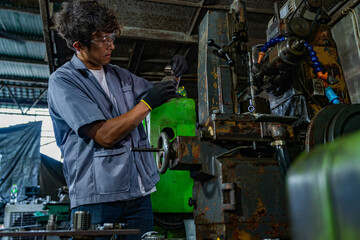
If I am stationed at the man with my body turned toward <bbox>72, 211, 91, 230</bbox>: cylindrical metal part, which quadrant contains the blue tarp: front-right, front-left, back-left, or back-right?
back-right

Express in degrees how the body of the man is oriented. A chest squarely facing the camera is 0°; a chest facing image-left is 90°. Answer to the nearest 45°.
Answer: approximately 315°

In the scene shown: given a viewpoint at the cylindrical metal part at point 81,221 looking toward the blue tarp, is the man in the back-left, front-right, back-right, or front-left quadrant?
front-right

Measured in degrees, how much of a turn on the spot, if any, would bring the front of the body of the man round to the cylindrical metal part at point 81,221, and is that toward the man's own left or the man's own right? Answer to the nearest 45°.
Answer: approximately 45° to the man's own right

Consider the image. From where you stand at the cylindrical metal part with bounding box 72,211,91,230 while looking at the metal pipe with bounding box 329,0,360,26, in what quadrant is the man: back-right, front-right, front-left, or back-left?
front-left

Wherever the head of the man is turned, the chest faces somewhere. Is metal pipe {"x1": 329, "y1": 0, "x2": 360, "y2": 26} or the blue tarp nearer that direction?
the metal pipe

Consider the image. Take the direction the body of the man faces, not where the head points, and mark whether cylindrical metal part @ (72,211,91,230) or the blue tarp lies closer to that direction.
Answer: the cylindrical metal part

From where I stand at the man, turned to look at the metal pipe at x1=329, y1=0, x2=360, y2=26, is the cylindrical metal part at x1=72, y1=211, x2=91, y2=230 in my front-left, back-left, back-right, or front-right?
back-right

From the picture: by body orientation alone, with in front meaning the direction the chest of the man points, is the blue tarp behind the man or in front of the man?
behind
